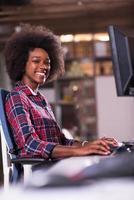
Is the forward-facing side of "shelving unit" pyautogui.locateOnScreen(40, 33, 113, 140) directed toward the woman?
yes

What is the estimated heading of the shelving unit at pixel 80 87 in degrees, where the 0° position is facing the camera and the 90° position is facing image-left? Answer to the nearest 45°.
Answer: approximately 0°

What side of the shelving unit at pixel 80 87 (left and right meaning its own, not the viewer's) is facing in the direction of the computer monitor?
front
